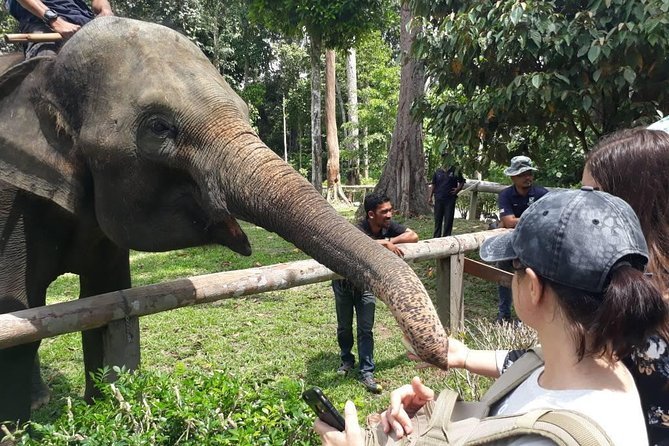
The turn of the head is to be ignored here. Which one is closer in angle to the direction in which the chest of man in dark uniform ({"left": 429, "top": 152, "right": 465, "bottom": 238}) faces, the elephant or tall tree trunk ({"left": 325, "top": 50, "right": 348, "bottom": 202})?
the elephant

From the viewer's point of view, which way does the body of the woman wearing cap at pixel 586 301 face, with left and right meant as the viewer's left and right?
facing away from the viewer and to the left of the viewer

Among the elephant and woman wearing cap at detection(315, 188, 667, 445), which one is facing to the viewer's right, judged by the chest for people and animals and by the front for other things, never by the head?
the elephant

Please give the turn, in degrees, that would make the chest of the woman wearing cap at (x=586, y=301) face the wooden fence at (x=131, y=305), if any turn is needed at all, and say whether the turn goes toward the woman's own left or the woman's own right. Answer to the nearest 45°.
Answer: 0° — they already face it

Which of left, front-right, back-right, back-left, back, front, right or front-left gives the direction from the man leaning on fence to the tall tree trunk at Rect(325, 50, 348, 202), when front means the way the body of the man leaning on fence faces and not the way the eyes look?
back-left

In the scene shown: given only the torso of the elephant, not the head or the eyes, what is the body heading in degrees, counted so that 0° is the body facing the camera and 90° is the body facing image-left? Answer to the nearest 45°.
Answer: approximately 270°

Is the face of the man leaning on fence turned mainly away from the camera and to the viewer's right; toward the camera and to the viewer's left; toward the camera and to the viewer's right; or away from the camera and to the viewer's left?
toward the camera and to the viewer's right

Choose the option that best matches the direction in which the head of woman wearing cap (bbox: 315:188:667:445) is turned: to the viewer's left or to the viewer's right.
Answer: to the viewer's left

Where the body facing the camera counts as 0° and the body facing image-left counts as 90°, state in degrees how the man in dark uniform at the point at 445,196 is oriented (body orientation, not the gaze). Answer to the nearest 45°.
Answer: approximately 0°

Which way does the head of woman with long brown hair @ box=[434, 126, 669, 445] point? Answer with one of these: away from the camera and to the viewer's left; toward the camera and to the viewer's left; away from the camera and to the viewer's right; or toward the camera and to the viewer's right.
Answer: away from the camera and to the viewer's left

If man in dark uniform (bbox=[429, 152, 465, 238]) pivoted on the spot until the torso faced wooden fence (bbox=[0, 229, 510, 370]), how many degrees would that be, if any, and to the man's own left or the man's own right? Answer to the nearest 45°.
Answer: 0° — they already face it
